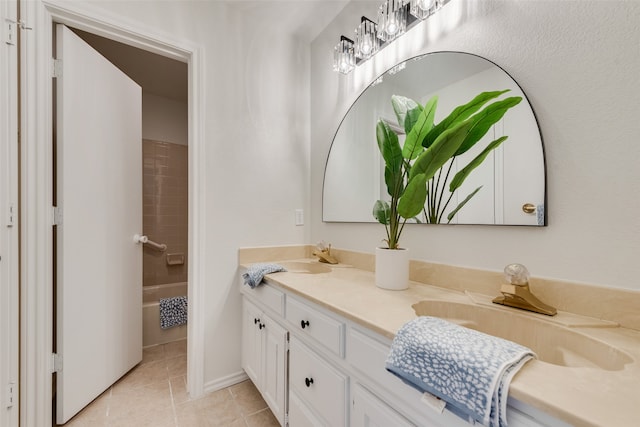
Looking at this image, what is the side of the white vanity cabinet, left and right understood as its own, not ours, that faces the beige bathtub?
right

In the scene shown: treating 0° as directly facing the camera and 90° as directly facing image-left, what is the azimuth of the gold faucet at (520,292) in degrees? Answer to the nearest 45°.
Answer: approximately 45°

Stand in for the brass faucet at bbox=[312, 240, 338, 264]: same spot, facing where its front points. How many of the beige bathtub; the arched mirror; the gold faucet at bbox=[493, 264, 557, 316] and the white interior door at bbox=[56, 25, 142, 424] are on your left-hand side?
2

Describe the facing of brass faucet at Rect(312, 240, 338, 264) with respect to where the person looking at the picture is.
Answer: facing the viewer and to the left of the viewer

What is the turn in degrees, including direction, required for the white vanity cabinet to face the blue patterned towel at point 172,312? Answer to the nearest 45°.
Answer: approximately 90° to its right

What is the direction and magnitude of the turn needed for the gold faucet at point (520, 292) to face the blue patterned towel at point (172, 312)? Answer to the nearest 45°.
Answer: approximately 45° to its right

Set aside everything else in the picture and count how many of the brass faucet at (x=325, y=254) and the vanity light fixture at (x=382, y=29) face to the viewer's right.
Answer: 0

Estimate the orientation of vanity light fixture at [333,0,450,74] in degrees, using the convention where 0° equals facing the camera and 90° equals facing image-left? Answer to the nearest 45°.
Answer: approximately 45°
